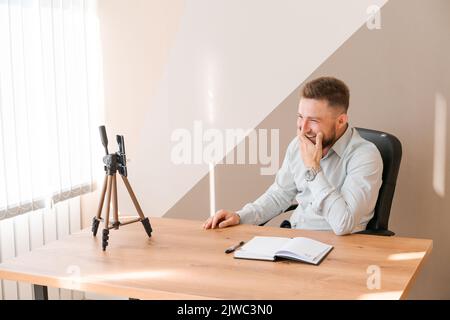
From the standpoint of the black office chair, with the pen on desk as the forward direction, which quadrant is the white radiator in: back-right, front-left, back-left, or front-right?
front-right

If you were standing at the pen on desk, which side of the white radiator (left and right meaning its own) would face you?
front

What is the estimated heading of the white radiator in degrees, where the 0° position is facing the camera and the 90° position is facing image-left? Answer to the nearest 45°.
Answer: approximately 315°

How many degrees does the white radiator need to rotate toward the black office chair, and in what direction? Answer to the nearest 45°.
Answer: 0° — it already faces it

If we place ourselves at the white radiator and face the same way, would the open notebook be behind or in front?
in front

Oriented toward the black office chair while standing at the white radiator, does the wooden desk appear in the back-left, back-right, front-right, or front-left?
front-right

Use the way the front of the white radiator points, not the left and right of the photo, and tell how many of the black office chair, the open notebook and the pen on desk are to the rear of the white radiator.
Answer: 0
